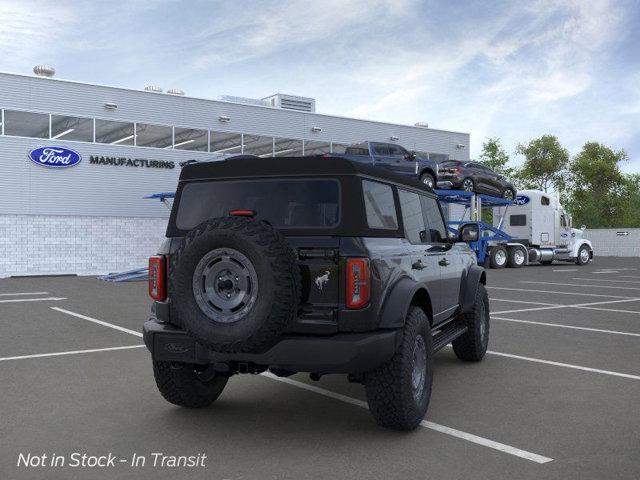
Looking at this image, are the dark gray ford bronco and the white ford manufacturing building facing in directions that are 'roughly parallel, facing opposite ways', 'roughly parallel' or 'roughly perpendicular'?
roughly perpendicular

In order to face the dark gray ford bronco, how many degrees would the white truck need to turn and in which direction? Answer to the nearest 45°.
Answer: approximately 135° to its right

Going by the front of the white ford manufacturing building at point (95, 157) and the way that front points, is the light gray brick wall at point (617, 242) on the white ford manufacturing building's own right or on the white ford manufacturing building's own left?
on the white ford manufacturing building's own left

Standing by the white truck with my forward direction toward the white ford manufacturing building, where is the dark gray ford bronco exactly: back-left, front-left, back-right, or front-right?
front-left

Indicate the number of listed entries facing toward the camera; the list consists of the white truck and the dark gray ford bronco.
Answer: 0

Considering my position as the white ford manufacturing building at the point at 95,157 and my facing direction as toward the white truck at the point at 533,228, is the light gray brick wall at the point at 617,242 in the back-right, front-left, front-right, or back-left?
front-left

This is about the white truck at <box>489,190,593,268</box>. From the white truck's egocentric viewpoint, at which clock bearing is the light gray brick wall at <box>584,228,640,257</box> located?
The light gray brick wall is roughly at 11 o'clock from the white truck.

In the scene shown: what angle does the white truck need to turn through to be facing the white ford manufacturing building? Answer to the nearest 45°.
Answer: approximately 180°

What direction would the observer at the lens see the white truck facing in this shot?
facing away from the viewer and to the right of the viewer

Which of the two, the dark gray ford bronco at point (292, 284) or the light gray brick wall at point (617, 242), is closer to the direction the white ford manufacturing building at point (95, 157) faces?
the dark gray ford bronco

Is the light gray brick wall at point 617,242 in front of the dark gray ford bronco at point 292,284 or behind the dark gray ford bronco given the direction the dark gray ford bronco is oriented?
in front

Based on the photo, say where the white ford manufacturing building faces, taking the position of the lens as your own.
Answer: facing the viewer and to the right of the viewer

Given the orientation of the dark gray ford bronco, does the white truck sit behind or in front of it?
in front

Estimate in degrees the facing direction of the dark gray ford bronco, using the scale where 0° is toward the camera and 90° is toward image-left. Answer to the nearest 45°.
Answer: approximately 225°

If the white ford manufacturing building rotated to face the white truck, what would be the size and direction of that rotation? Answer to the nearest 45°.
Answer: approximately 45° to its left

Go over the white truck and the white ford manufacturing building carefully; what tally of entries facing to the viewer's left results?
0

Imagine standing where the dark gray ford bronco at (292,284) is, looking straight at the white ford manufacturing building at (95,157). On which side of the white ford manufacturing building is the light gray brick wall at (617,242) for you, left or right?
right
